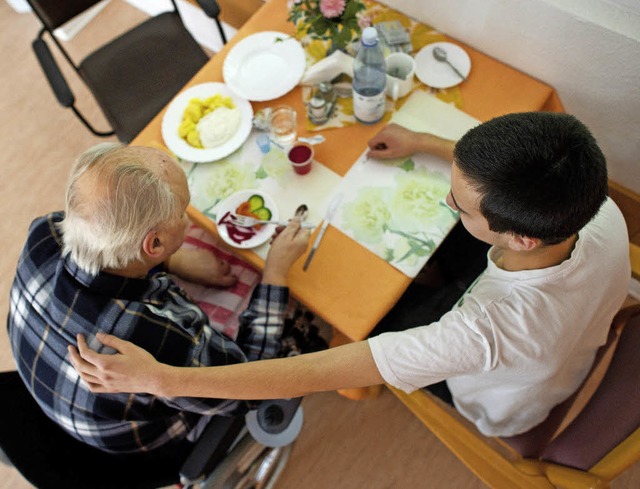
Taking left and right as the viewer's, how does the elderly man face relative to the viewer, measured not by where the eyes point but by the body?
facing away from the viewer and to the right of the viewer

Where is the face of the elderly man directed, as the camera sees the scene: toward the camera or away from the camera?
away from the camera

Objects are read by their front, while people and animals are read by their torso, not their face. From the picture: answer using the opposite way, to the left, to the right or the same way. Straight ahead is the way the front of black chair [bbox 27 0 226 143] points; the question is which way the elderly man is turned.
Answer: to the left

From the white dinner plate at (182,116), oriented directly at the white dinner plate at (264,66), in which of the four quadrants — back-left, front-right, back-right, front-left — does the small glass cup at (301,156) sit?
front-right

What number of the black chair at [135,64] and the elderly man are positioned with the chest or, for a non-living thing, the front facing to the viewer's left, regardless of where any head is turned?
0

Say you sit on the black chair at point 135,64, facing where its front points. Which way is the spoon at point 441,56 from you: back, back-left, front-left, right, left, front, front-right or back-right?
front

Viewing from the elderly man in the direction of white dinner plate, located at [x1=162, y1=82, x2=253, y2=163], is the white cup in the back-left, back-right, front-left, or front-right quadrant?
front-right

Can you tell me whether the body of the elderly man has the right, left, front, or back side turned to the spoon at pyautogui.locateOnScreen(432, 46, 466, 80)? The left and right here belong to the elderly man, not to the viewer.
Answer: front

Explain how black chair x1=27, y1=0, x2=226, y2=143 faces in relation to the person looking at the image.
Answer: facing the viewer and to the right of the viewer

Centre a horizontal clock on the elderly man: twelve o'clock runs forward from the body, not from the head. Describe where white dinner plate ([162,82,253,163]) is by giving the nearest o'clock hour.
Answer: The white dinner plate is roughly at 11 o'clock from the elderly man.

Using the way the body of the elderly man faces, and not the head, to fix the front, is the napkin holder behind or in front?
in front

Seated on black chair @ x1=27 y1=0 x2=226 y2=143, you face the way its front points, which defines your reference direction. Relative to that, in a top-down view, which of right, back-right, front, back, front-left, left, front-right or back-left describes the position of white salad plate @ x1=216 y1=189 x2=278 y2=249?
front-right
